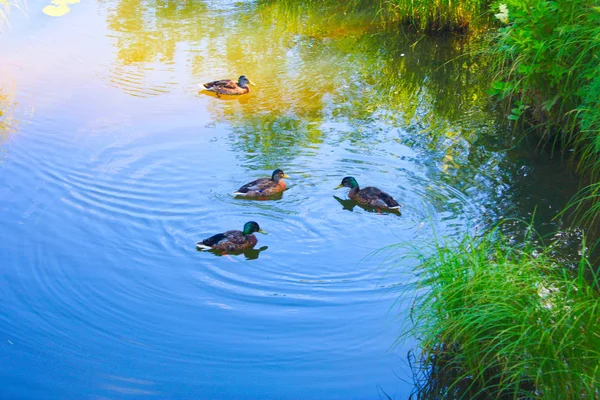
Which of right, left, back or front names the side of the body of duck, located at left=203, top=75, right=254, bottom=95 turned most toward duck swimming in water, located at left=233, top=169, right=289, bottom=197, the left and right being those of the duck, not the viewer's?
right

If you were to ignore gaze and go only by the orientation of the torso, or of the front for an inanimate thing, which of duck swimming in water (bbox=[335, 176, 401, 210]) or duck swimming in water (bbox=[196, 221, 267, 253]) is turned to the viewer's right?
duck swimming in water (bbox=[196, 221, 267, 253])

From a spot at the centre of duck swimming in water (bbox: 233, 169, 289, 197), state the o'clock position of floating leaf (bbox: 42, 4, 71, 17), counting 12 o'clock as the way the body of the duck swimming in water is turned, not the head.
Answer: The floating leaf is roughly at 8 o'clock from the duck swimming in water.

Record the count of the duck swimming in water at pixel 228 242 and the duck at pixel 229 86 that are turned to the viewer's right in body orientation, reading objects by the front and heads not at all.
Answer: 2

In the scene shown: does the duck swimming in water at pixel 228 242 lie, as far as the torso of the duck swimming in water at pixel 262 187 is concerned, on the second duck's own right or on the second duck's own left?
on the second duck's own right

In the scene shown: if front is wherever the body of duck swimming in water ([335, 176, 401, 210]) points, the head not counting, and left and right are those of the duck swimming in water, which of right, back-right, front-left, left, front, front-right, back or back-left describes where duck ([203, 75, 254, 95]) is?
front

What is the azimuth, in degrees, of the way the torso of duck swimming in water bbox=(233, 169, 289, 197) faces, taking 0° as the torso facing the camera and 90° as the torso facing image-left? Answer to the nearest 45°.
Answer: approximately 270°

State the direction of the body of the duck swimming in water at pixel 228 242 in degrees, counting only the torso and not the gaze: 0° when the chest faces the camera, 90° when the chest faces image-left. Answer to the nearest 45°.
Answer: approximately 270°

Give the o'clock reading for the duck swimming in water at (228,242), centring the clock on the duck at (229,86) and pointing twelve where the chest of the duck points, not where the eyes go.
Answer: The duck swimming in water is roughly at 3 o'clock from the duck.

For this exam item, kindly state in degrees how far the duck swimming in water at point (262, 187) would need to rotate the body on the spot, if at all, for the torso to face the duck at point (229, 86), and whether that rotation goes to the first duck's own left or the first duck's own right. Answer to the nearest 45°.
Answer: approximately 90° to the first duck's own left

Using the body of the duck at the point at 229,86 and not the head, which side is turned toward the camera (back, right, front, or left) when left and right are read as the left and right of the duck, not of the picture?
right

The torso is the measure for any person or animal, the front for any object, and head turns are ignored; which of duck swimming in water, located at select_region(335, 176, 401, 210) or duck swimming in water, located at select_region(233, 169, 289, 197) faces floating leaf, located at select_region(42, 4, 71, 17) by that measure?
duck swimming in water, located at select_region(335, 176, 401, 210)

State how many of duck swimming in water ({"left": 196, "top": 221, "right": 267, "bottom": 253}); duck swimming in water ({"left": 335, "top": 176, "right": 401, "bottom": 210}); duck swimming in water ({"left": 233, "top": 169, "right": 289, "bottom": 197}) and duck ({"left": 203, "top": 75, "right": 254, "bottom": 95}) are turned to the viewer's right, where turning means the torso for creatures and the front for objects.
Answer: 3

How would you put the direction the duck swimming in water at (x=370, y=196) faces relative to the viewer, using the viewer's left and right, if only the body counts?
facing away from the viewer and to the left of the viewer

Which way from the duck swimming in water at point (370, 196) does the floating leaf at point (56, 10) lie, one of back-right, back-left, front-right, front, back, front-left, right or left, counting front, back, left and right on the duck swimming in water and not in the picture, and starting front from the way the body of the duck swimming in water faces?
front
